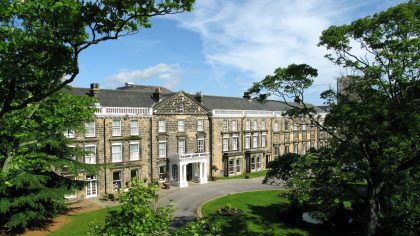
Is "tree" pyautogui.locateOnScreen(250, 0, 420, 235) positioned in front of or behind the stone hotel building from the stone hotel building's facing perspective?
in front

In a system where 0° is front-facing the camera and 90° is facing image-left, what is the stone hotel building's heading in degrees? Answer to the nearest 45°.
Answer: approximately 315°

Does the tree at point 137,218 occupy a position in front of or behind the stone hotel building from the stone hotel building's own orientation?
in front

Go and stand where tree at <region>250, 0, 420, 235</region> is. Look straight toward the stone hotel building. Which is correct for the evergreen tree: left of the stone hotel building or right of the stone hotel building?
left

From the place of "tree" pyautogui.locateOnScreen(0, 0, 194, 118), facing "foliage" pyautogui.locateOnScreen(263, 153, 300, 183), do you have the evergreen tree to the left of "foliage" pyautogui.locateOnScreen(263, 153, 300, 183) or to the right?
left
